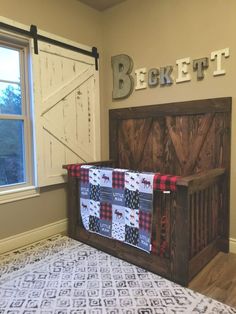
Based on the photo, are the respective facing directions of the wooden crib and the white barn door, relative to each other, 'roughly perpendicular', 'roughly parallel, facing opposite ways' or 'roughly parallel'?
roughly perpendicular

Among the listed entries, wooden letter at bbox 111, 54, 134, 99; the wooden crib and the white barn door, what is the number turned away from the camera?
0

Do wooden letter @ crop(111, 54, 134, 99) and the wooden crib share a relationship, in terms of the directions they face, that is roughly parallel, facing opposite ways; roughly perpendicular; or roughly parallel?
roughly parallel

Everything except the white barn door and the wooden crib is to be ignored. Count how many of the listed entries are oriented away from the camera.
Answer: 0

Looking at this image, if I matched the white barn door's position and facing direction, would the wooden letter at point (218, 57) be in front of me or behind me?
in front

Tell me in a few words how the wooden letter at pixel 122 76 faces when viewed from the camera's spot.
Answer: facing the viewer and to the left of the viewer

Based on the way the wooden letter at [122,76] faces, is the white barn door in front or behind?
in front

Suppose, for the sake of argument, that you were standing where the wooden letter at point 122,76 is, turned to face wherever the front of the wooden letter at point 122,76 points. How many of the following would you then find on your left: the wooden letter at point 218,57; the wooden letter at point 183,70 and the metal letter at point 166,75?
3

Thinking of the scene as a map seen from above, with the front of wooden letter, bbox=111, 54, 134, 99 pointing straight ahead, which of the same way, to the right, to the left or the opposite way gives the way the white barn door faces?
to the left

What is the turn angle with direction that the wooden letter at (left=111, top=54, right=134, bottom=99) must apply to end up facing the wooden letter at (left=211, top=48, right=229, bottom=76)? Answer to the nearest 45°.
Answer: approximately 90° to its left

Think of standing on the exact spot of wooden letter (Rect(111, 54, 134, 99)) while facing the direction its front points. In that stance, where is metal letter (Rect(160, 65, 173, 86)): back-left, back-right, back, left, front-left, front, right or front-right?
left

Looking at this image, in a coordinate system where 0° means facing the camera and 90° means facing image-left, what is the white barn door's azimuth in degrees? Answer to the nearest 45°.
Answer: approximately 315°

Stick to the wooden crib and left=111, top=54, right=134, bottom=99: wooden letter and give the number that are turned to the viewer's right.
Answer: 0
